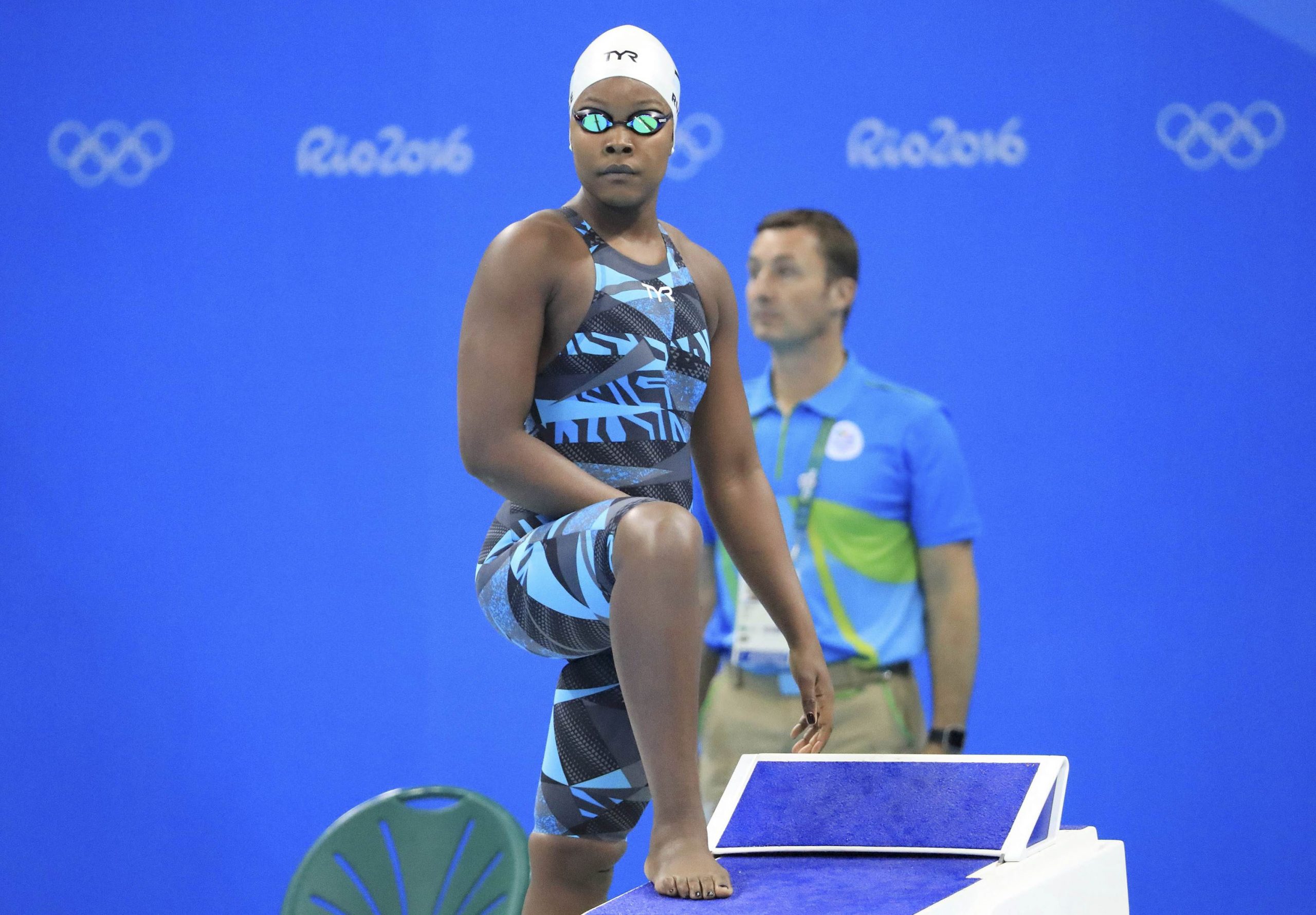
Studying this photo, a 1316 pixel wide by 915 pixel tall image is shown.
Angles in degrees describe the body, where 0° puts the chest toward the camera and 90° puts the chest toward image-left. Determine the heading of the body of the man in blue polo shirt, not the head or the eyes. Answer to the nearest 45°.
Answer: approximately 45°

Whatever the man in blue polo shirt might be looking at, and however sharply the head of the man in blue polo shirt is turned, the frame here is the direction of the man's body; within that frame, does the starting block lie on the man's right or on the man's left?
on the man's left
